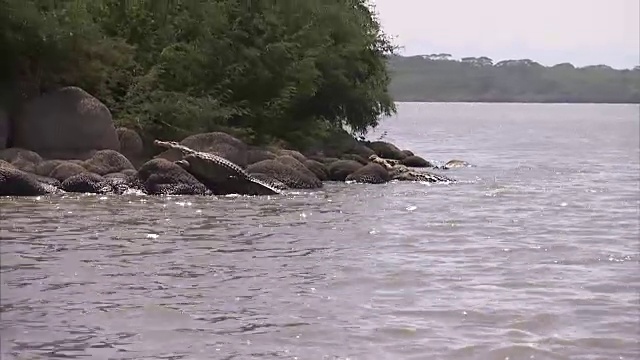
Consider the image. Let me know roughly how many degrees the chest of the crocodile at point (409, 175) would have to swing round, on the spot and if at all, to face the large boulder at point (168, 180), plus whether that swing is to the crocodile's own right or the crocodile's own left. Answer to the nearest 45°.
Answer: approximately 45° to the crocodile's own left

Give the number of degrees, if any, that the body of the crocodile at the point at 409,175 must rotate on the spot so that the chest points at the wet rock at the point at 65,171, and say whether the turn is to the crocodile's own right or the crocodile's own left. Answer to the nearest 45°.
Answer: approximately 45° to the crocodile's own left

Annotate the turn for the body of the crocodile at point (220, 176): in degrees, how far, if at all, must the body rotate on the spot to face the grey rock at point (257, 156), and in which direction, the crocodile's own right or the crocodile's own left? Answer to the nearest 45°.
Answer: approximately 90° to the crocodile's own right

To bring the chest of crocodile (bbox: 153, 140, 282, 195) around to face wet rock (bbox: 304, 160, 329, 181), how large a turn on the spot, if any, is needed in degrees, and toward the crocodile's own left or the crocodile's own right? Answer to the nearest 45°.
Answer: approximately 135° to the crocodile's own right

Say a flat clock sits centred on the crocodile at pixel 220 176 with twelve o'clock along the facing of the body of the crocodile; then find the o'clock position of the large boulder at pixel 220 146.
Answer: The large boulder is roughly at 3 o'clock from the crocodile.

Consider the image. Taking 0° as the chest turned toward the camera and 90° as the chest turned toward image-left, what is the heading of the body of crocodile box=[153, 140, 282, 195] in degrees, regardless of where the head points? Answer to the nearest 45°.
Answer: approximately 90°

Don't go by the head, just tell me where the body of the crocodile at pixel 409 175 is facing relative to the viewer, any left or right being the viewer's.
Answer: facing to the left of the viewer

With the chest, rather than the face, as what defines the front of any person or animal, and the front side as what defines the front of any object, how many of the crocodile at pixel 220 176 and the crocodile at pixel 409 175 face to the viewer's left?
2

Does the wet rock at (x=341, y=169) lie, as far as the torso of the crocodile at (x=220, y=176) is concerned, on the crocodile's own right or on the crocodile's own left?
on the crocodile's own right

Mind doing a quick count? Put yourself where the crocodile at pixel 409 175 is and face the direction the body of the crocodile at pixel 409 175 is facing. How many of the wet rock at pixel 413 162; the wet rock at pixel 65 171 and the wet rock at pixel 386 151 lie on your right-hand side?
2
